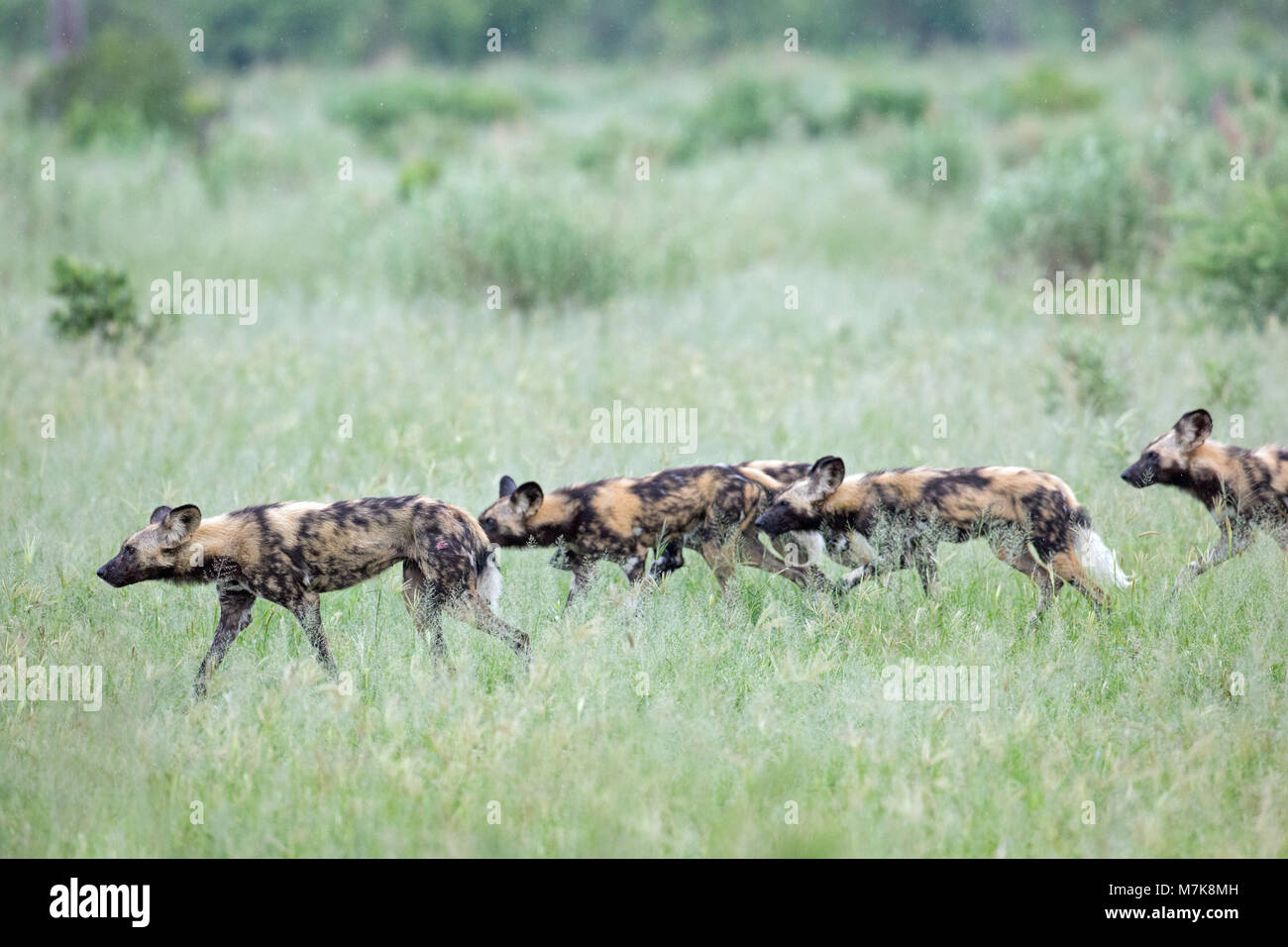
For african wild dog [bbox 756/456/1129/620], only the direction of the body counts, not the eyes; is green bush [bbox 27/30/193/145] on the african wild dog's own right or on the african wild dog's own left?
on the african wild dog's own right

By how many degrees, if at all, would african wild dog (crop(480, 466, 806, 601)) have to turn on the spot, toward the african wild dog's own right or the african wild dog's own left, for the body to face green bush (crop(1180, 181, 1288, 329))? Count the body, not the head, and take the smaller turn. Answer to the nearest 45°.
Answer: approximately 135° to the african wild dog's own right

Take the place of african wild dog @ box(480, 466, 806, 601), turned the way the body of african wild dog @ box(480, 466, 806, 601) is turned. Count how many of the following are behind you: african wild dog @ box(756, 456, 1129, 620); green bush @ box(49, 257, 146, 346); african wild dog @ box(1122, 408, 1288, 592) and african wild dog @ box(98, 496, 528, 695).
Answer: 2

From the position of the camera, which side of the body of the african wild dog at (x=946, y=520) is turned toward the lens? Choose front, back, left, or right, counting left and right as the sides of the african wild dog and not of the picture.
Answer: left

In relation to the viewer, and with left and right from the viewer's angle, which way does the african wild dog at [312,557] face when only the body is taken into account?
facing to the left of the viewer

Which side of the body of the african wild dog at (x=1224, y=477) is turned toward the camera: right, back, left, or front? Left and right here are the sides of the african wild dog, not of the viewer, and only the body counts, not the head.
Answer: left

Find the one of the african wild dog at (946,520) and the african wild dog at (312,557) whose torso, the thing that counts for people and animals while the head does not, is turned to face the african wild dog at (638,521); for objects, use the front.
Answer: the african wild dog at (946,520)

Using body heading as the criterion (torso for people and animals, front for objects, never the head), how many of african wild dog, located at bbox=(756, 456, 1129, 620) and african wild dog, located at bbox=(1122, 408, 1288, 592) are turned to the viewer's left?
2

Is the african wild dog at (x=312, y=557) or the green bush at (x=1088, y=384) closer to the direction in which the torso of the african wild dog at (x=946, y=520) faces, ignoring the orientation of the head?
the african wild dog

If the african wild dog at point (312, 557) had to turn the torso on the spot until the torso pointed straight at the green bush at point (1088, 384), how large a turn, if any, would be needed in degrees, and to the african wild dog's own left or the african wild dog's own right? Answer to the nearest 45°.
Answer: approximately 135° to the african wild dog's own right

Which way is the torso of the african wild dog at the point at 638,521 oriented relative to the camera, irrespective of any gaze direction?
to the viewer's left

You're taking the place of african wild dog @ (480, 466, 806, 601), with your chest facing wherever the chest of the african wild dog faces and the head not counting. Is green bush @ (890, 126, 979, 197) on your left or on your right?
on your right
